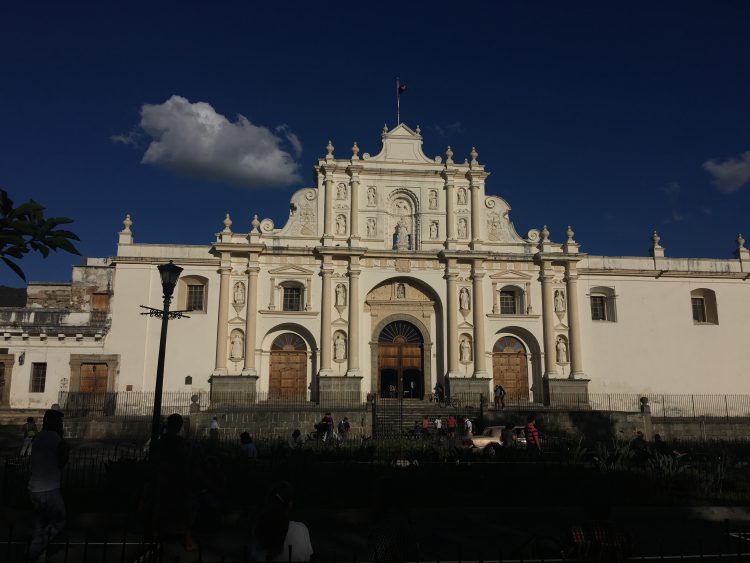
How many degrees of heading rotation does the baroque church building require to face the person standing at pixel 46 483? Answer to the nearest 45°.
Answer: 0° — it already faces them

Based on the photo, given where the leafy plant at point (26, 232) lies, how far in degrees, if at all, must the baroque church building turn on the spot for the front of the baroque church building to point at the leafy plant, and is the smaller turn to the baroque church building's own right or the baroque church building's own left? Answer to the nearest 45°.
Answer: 0° — it already faces it

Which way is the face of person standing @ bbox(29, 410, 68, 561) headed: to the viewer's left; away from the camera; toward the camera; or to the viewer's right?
away from the camera

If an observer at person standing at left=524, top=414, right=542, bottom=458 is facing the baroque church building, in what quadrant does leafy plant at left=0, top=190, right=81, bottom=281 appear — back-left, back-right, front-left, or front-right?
back-left

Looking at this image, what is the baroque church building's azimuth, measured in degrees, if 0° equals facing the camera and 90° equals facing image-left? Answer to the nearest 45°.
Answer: approximately 0°

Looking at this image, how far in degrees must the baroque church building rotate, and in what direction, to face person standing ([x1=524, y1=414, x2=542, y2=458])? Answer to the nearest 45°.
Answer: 0° — it already faces them

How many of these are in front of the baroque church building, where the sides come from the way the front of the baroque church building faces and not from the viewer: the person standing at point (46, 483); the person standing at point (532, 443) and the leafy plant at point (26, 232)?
3
